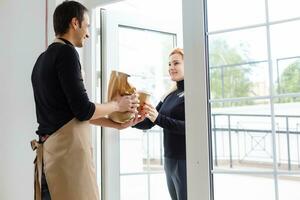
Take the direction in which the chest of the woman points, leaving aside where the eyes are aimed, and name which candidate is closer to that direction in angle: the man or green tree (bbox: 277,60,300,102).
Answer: the man

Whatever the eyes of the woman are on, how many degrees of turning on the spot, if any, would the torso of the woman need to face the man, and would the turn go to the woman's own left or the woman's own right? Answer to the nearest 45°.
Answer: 0° — they already face them

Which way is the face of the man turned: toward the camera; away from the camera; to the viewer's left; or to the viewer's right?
to the viewer's right

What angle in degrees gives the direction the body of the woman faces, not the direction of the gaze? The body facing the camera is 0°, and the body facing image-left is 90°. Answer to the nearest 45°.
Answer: approximately 45°
